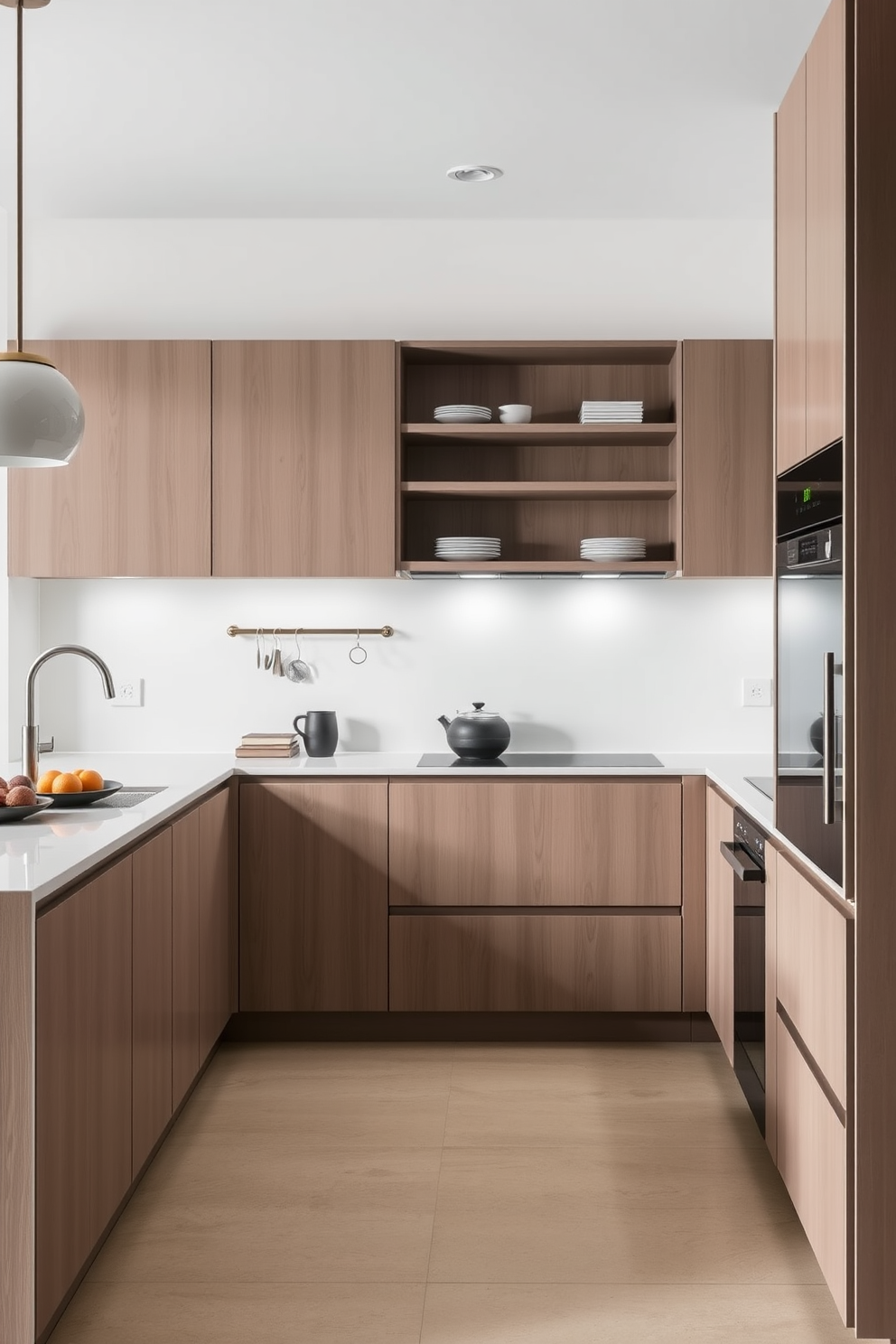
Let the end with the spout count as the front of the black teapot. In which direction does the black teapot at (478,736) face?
to the viewer's left

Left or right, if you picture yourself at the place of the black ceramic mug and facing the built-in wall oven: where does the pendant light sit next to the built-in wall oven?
right

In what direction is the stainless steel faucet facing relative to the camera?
to the viewer's right

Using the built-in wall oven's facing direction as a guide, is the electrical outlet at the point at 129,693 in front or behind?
in front

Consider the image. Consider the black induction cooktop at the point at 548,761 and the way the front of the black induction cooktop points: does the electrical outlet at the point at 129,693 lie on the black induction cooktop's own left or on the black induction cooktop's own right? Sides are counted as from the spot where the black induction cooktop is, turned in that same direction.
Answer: on the black induction cooktop's own right

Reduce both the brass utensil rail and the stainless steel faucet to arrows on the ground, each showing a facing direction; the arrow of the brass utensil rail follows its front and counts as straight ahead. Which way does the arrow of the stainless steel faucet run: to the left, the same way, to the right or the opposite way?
to the left

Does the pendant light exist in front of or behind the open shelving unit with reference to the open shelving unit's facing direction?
in front

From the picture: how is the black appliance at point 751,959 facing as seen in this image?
to the viewer's left

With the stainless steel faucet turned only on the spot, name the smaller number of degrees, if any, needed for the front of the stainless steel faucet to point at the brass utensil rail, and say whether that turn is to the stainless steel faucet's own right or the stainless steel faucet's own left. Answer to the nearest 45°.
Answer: approximately 45° to the stainless steel faucet's own left

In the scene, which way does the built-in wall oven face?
to the viewer's left

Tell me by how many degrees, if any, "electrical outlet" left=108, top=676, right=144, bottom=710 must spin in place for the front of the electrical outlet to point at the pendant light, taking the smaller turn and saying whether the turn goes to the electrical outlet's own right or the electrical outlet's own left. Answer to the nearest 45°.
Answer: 0° — it already faces it
